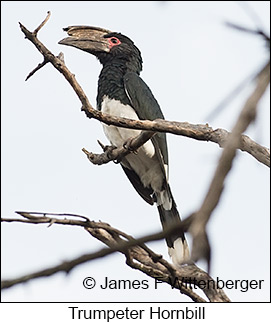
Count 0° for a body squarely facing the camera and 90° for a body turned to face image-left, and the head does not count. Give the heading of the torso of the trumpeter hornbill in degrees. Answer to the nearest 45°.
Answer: approximately 90°

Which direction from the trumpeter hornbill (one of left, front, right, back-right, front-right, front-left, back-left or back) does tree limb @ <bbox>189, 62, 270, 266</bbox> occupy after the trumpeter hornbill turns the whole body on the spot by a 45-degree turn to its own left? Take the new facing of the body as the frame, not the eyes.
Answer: front-left
